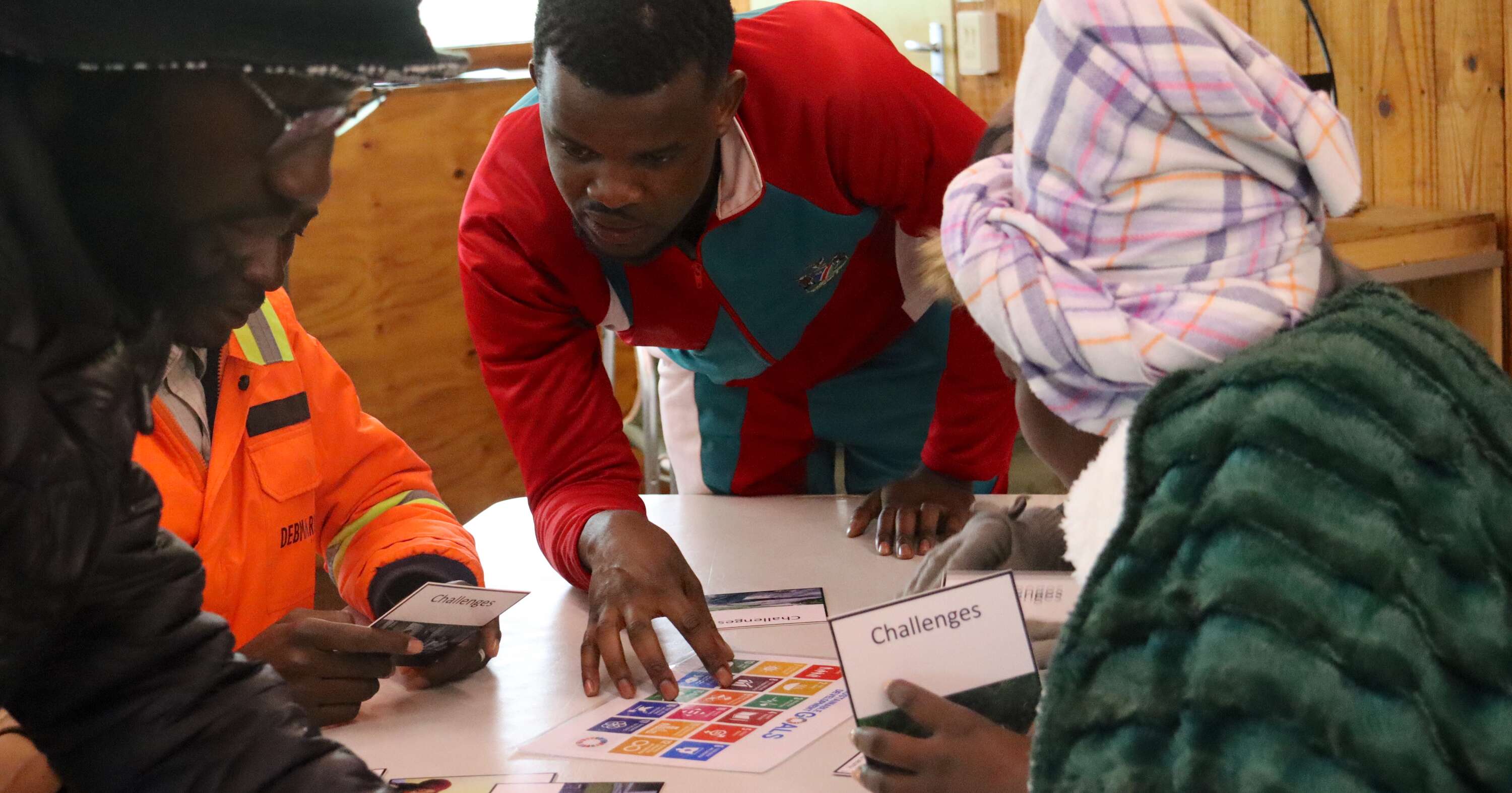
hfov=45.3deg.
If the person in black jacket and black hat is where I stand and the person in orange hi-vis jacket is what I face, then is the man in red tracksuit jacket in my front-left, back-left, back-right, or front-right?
front-right

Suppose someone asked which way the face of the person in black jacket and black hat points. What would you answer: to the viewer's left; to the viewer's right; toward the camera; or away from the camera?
to the viewer's right

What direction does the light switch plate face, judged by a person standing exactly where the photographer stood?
facing the viewer

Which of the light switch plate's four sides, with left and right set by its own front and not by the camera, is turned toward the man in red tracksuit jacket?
front

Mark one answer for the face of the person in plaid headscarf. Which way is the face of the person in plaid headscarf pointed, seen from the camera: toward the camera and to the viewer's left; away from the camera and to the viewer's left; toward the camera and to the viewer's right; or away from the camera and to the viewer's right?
away from the camera and to the viewer's left

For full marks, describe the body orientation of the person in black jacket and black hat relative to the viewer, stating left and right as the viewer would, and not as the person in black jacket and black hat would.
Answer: facing to the right of the viewer

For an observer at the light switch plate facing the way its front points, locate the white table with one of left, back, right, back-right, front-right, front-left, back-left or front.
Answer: front

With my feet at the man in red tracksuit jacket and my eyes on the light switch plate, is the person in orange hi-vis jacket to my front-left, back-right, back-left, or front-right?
back-left

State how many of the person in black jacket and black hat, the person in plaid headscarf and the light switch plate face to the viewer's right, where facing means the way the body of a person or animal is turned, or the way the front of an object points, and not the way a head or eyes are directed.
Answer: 1

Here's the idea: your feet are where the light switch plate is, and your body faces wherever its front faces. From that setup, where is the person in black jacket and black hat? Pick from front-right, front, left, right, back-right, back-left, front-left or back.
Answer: front

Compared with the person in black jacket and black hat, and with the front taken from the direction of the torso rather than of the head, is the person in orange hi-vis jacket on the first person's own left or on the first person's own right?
on the first person's own left

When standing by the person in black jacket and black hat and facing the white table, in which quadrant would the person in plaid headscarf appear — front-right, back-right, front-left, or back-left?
front-right

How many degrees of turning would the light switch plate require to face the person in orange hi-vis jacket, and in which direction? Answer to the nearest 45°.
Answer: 0° — it already faces them

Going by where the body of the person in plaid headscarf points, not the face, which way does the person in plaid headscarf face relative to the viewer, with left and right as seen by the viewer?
facing away from the viewer and to the left of the viewer
